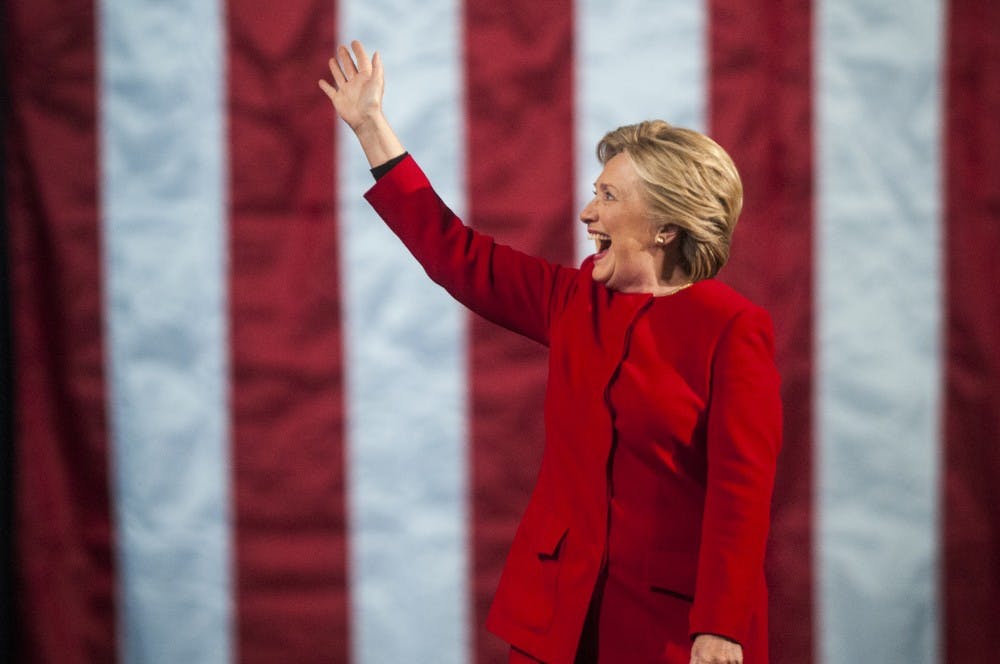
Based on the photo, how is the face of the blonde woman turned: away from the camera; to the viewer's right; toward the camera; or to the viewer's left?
to the viewer's left

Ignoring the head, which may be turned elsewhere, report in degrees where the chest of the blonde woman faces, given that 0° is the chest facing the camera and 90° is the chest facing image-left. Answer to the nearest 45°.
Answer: approximately 45°
